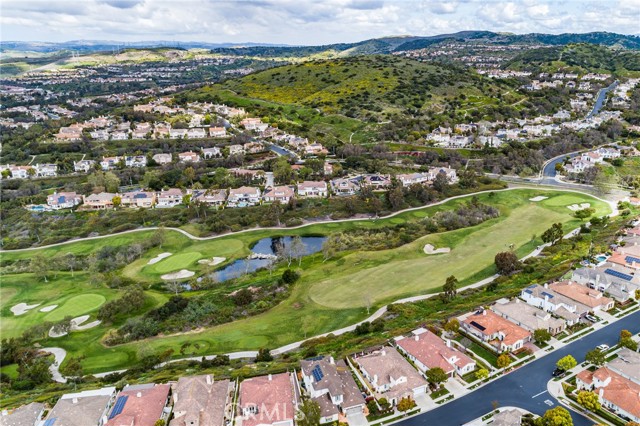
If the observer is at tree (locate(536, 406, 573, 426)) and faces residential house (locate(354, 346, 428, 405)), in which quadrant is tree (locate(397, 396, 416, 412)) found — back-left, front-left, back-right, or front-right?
front-left

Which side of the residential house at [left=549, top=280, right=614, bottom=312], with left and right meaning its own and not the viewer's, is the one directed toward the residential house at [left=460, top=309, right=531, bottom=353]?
right

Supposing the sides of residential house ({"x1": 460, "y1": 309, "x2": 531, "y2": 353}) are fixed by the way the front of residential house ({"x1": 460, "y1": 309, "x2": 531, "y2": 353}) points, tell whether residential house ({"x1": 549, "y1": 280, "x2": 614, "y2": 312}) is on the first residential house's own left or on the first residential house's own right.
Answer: on the first residential house's own left

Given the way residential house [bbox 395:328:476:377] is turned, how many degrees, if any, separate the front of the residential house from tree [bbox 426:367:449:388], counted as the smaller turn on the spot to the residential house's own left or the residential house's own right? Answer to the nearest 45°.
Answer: approximately 45° to the residential house's own right

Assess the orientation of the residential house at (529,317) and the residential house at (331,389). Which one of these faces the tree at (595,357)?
the residential house at (529,317)

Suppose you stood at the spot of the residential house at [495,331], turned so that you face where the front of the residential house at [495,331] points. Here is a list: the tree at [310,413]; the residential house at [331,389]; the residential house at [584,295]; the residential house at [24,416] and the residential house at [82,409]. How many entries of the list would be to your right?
4

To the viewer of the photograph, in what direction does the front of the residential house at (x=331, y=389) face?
facing the viewer

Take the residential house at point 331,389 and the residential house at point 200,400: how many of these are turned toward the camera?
2

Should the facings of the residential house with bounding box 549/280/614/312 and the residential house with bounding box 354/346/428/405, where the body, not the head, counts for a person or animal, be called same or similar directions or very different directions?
same or similar directions

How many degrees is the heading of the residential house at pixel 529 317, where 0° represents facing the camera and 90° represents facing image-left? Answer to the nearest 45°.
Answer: approximately 315°

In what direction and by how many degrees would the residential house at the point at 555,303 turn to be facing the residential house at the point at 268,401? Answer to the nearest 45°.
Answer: approximately 90° to its right

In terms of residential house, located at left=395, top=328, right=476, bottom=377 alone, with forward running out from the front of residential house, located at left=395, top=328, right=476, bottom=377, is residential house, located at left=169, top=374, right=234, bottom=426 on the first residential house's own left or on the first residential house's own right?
on the first residential house's own right

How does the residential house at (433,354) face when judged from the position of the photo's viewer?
facing the viewer and to the right of the viewer

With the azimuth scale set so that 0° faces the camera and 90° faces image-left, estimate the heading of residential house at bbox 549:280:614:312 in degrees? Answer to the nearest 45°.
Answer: approximately 315°

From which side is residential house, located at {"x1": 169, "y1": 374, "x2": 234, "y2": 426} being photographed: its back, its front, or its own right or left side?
front
